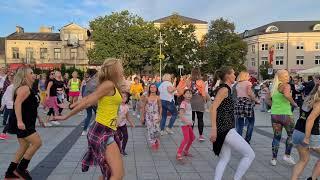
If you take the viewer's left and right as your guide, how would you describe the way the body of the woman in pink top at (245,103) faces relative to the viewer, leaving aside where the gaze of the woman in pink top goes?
facing away from the viewer and to the right of the viewer
